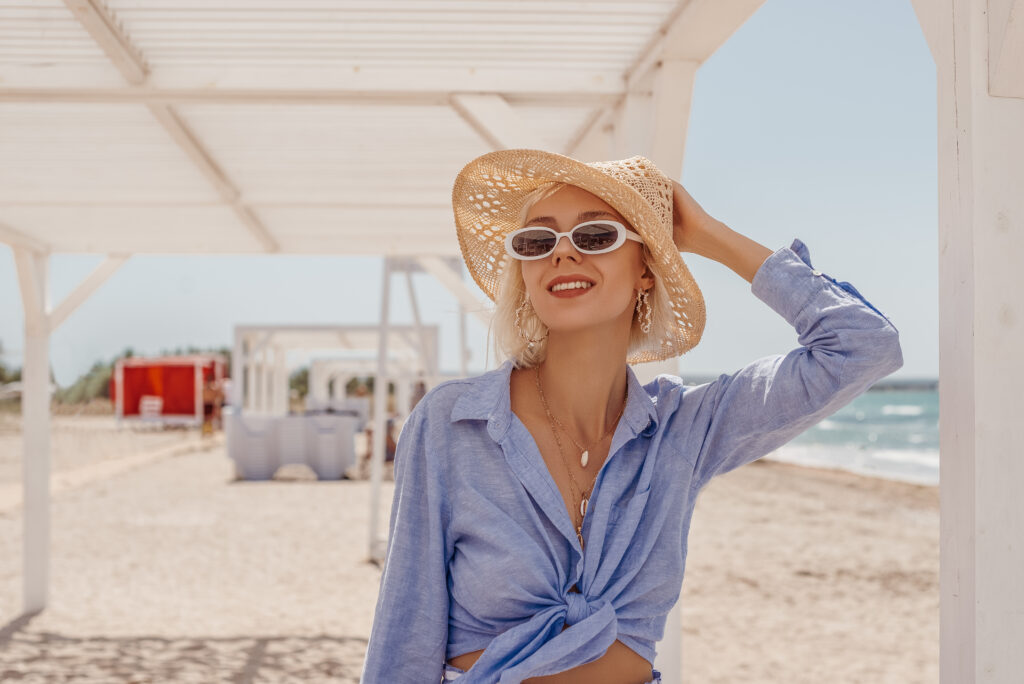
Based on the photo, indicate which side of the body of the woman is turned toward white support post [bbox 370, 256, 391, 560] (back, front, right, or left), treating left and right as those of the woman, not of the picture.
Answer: back

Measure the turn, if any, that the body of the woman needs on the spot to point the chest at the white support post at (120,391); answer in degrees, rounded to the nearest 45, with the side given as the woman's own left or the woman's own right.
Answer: approximately 135° to the woman's own right

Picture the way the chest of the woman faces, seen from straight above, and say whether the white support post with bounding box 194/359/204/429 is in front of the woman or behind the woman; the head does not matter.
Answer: behind

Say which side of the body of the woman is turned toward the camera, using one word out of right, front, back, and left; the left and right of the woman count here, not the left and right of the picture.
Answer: front

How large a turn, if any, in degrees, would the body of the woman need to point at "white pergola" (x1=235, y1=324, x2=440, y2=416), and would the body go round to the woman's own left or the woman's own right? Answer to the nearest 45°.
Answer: approximately 180°
